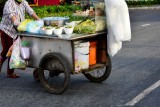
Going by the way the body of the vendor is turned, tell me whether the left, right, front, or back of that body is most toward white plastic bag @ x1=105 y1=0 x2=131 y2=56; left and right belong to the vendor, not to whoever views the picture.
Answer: front

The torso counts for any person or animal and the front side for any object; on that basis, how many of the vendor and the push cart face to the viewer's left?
0

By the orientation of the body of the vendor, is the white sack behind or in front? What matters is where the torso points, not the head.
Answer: in front

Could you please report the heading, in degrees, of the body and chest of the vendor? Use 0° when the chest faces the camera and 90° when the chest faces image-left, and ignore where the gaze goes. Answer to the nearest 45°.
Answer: approximately 315°

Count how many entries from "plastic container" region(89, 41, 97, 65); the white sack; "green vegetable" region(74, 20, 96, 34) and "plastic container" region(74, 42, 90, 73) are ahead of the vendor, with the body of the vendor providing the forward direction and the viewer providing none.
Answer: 4

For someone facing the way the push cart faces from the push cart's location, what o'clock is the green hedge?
The green hedge is roughly at 8 o'clock from the push cart.

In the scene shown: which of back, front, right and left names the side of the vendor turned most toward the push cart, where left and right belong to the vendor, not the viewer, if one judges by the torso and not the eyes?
front

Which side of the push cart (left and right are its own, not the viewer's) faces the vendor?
back
